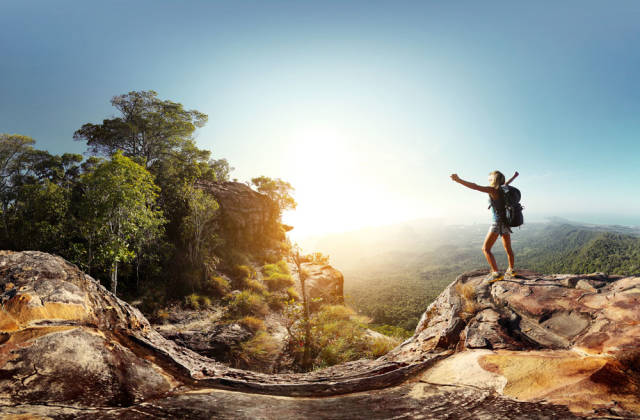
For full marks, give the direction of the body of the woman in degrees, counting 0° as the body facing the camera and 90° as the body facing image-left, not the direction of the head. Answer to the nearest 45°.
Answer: approximately 135°
